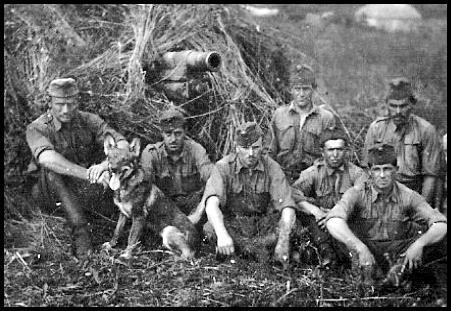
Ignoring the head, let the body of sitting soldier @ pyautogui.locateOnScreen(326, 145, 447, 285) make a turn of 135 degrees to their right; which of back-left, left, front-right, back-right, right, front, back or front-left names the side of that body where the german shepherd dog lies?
front-left

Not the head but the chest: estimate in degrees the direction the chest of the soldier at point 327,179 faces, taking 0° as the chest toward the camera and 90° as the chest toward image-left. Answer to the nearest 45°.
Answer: approximately 0°

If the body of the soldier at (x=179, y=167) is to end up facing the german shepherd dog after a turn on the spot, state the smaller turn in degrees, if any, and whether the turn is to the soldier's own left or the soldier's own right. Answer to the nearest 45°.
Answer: approximately 45° to the soldier's own right

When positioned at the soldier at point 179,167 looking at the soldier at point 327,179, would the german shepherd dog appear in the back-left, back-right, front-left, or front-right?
back-right

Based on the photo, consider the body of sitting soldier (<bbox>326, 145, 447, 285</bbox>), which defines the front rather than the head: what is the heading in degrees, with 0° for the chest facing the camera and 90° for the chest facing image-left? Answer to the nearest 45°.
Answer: approximately 0°

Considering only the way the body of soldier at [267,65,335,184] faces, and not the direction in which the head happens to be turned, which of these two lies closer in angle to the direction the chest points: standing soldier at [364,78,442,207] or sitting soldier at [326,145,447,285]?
the sitting soldier
